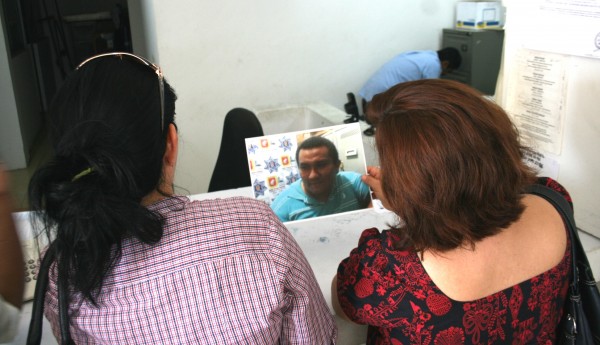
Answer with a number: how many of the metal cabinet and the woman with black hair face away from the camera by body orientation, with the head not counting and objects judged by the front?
1

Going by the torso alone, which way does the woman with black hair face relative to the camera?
away from the camera

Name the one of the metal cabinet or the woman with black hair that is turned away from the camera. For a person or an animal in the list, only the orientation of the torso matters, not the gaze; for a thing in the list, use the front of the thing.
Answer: the woman with black hair

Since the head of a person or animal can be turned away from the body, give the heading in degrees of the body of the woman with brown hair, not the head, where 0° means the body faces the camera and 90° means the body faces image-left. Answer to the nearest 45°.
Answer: approximately 135°

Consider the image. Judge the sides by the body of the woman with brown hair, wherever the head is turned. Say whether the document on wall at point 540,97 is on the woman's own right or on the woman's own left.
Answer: on the woman's own right

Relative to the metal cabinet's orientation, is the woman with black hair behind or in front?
in front

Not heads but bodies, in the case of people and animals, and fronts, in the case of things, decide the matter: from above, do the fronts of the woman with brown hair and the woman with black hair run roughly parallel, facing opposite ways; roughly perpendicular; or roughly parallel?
roughly parallel

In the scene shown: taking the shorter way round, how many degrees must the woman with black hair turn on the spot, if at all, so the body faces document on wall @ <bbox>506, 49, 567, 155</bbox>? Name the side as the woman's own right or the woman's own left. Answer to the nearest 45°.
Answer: approximately 45° to the woman's own right

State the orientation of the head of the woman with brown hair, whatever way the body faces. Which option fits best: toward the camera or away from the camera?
away from the camera

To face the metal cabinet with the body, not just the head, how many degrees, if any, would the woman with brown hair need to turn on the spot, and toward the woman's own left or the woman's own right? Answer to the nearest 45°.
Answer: approximately 45° to the woman's own right

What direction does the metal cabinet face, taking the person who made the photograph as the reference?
facing the viewer and to the left of the viewer
